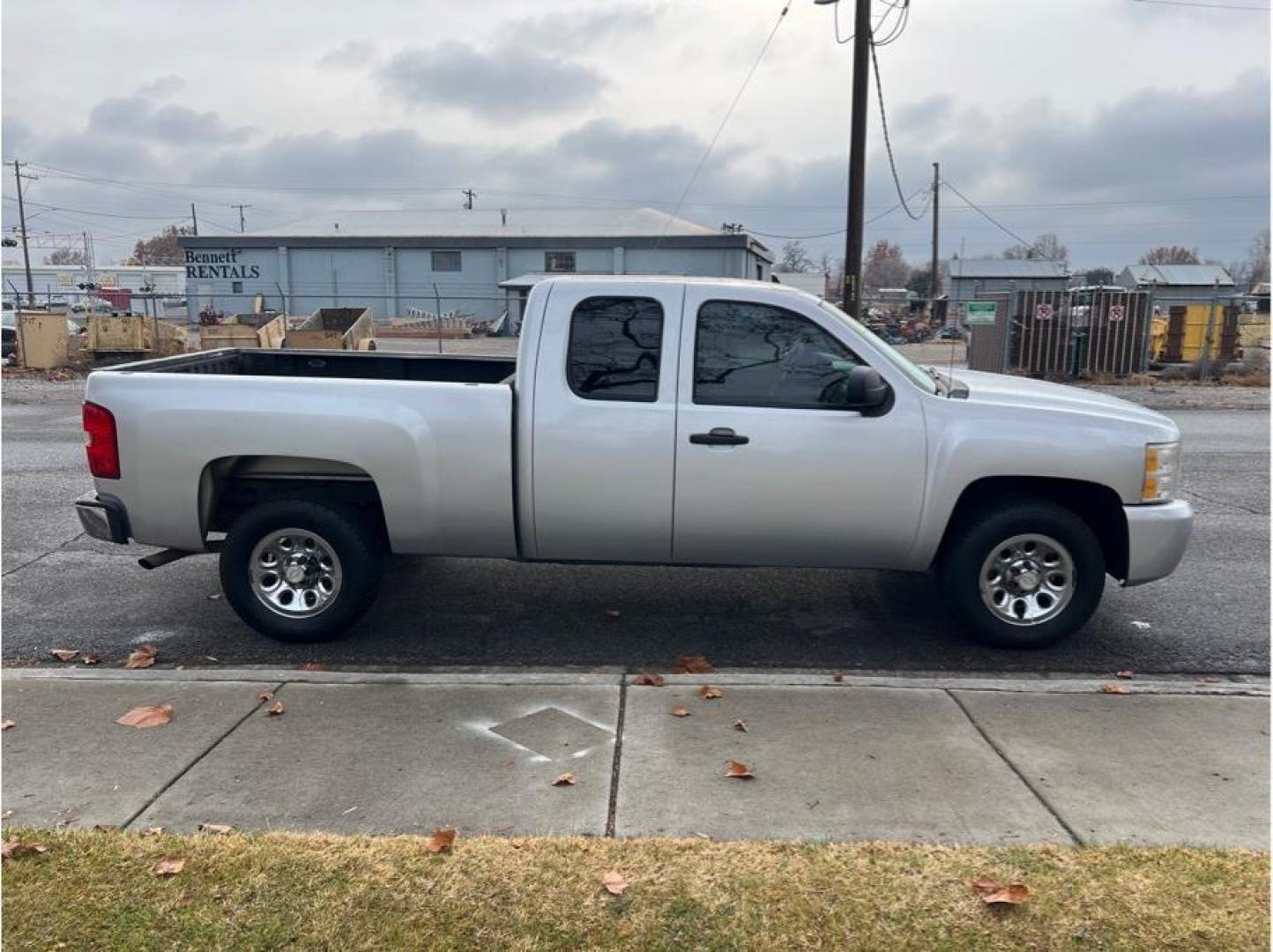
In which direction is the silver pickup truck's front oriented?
to the viewer's right

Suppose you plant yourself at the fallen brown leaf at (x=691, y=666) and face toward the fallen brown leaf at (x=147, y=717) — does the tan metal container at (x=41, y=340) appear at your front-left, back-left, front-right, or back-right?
front-right

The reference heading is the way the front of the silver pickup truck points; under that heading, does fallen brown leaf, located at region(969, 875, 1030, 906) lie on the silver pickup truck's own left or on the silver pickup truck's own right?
on the silver pickup truck's own right

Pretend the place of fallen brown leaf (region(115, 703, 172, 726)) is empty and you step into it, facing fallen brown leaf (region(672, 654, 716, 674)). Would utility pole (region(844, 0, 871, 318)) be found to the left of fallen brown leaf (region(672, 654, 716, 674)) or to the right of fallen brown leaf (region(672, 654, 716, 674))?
left

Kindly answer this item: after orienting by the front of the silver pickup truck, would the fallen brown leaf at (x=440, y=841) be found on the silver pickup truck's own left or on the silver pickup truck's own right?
on the silver pickup truck's own right

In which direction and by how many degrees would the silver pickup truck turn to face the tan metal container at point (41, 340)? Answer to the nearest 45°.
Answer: approximately 135° to its left

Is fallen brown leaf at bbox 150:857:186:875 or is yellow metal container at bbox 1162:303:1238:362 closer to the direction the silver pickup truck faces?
the yellow metal container

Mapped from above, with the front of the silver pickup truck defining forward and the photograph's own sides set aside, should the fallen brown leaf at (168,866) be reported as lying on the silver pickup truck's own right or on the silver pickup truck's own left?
on the silver pickup truck's own right

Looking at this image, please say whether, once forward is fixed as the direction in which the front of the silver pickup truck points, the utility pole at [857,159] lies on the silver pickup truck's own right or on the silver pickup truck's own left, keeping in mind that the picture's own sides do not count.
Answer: on the silver pickup truck's own left

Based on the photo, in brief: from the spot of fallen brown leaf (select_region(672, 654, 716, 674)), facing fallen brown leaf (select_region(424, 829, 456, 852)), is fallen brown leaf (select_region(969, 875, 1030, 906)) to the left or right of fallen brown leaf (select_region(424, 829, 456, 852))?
left

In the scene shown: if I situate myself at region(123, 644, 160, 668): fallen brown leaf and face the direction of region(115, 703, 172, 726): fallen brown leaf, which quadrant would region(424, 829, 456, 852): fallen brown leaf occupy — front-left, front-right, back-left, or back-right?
front-left

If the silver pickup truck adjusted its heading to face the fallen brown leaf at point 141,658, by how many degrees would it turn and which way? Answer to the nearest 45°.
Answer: approximately 180°
